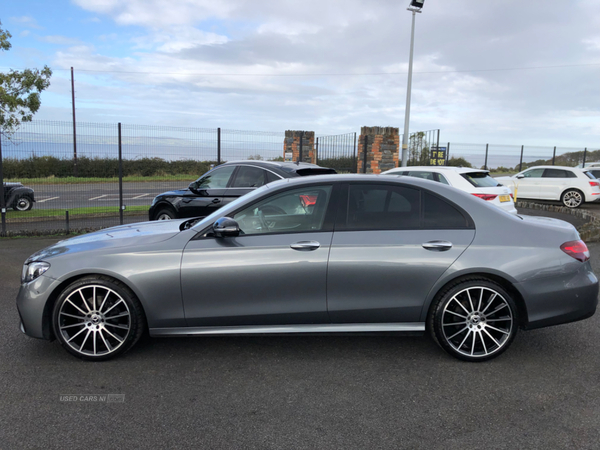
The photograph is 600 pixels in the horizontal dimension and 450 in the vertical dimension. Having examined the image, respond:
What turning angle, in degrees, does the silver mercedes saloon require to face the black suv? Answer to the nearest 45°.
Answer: approximately 90° to its right

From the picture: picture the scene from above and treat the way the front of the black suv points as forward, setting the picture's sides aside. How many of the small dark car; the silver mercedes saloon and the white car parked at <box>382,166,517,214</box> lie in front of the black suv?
1

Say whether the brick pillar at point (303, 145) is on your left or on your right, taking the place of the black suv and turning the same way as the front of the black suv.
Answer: on your right

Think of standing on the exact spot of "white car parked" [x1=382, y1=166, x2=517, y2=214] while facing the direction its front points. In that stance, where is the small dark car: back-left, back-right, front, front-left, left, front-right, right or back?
front-left

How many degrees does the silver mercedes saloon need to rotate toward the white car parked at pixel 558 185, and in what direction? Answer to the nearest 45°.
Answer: approximately 135° to its right

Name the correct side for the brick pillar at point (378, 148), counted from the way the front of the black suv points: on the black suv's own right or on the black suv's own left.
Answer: on the black suv's own right

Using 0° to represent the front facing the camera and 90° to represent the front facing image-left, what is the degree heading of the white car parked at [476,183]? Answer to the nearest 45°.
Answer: approximately 135°

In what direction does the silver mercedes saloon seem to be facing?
to the viewer's left
